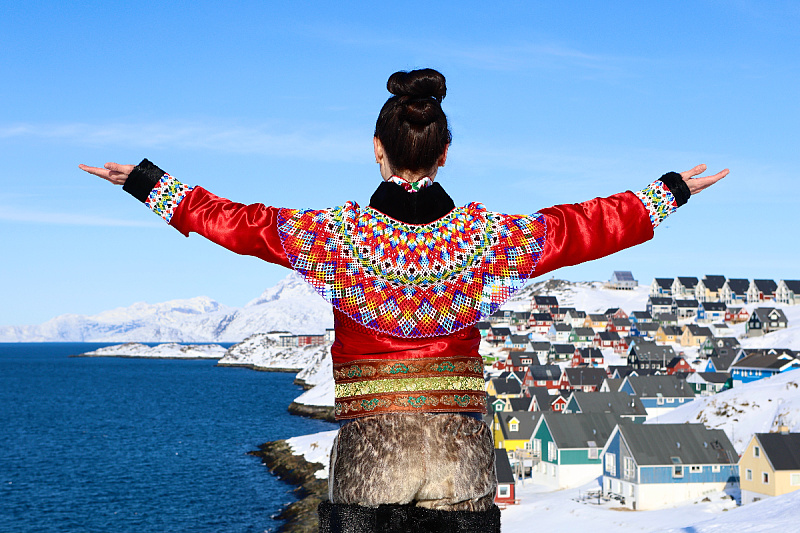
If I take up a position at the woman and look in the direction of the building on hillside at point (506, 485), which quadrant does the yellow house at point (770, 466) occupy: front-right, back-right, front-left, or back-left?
front-right

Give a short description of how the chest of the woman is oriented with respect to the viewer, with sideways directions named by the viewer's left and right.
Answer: facing away from the viewer

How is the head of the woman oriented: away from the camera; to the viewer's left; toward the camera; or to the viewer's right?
away from the camera

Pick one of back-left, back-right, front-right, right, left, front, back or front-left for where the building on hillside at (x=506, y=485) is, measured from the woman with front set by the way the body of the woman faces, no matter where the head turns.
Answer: front

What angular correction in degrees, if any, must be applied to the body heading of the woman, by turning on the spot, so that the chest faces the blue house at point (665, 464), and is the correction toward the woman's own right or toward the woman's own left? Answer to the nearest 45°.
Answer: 0° — they already face it

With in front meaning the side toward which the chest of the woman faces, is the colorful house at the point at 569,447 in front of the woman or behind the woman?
in front

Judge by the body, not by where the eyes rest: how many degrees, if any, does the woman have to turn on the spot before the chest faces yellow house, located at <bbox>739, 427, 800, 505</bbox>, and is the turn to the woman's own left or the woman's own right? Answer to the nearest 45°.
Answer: approximately 45° to the woman's own right
